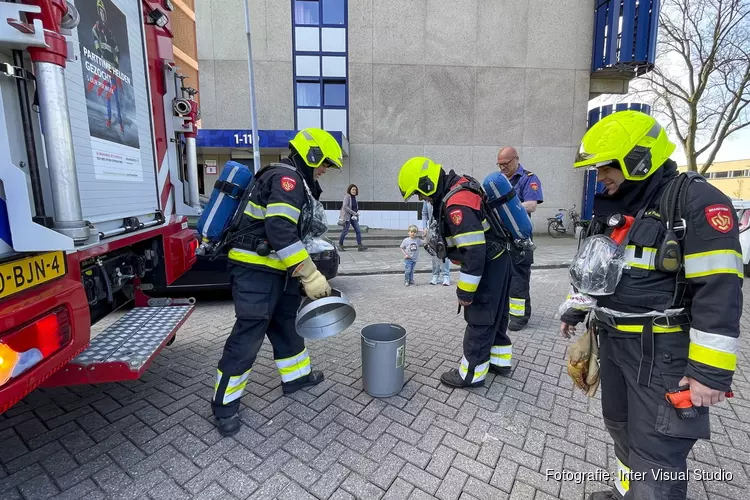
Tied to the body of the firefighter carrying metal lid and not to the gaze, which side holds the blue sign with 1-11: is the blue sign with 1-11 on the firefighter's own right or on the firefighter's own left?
on the firefighter's own left

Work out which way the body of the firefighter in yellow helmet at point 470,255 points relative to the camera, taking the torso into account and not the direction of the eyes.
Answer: to the viewer's left

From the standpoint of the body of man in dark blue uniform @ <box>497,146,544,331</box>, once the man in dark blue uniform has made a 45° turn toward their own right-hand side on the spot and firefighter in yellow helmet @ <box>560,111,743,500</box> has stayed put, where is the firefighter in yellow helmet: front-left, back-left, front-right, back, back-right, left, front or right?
left

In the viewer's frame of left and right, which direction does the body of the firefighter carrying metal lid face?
facing to the right of the viewer

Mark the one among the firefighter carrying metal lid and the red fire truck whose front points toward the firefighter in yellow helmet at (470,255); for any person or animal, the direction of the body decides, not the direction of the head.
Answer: the firefighter carrying metal lid

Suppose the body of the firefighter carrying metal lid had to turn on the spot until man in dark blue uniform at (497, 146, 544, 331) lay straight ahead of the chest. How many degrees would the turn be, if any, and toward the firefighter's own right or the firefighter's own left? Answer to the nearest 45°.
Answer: approximately 45° to the firefighter's own left

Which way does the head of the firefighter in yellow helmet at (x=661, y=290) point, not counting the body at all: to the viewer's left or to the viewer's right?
to the viewer's left

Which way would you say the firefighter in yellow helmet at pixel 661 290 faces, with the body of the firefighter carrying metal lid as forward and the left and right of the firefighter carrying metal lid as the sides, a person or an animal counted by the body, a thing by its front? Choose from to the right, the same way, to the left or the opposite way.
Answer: the opposite way

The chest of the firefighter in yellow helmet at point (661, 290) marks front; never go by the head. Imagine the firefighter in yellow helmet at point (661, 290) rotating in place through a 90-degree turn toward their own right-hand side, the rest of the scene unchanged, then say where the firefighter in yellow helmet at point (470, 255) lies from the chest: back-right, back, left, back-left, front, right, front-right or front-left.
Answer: front

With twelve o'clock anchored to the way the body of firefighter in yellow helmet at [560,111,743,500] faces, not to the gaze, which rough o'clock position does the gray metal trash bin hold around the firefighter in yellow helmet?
The gray metal trash bin is roughly at 2 o'clock from the firefighter in yellow helmet.

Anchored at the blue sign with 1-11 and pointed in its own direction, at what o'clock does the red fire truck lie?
The red fire truck is roughly at 12 o'clock from the blue sign with 1-11.

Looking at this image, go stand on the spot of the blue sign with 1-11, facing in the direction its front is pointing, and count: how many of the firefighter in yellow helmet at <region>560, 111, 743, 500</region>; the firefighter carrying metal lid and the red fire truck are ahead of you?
3

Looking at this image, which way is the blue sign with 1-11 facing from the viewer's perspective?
toward the camera

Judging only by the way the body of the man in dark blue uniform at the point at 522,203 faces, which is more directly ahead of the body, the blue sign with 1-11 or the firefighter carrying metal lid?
the firefighter carrying metal lid

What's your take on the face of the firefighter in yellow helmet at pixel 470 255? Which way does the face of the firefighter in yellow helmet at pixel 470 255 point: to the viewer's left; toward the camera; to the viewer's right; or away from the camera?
to the viewer's left
